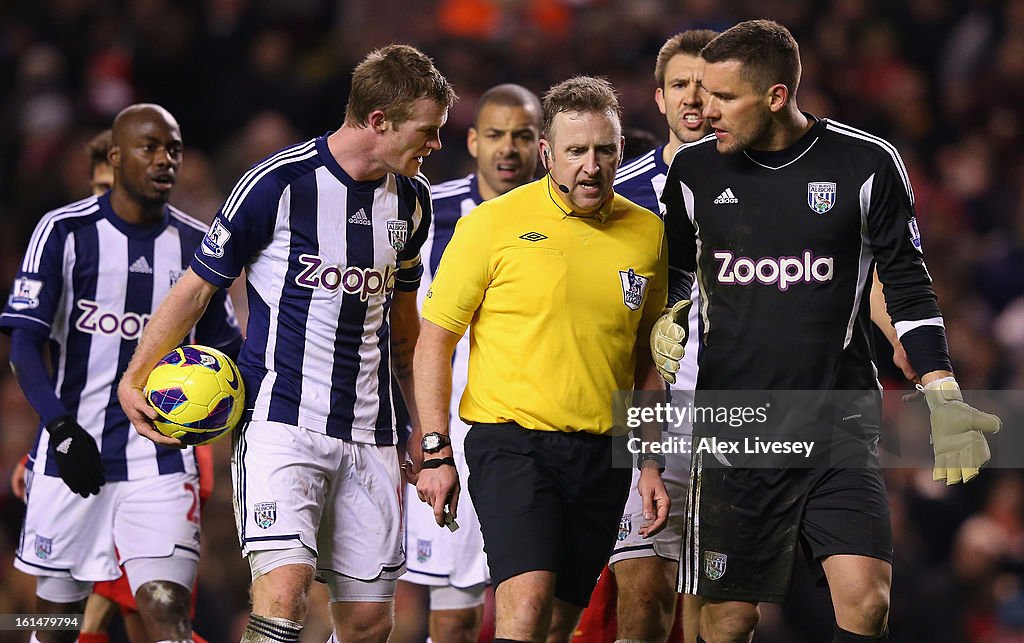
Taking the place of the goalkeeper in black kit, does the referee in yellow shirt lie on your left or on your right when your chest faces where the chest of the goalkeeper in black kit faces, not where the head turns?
on your right

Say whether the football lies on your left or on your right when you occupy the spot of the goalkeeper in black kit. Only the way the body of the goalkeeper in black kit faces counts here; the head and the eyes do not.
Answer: on your right

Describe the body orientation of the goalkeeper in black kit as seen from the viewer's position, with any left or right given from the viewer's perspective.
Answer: facing the viewer
